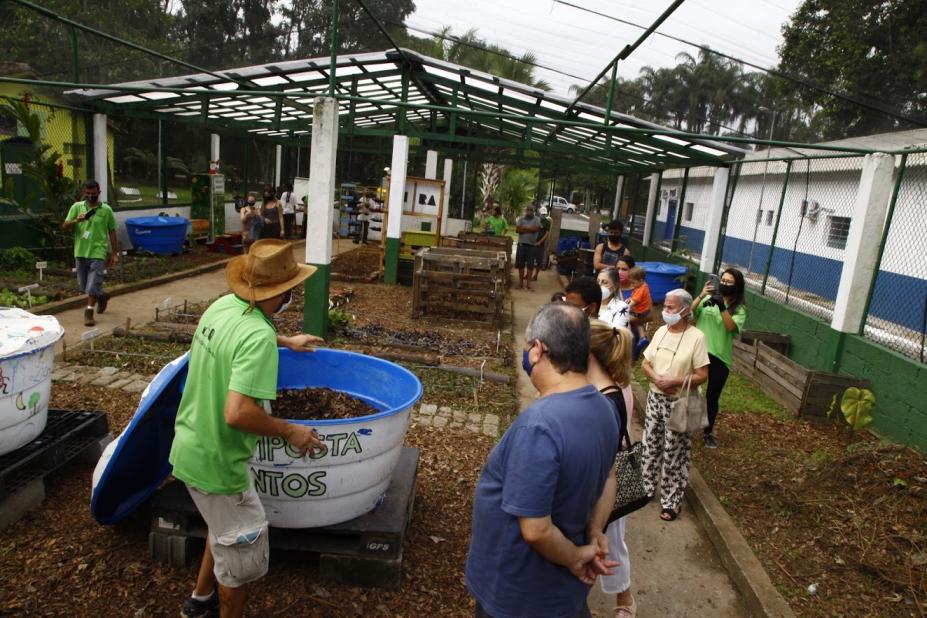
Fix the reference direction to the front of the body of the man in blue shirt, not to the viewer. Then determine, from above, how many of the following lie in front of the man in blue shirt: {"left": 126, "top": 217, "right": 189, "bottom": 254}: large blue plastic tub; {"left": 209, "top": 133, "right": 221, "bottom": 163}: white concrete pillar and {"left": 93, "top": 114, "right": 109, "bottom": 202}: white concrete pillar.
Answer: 3

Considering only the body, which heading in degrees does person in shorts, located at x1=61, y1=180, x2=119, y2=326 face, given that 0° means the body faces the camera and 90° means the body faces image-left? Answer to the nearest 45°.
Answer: approximately 0°

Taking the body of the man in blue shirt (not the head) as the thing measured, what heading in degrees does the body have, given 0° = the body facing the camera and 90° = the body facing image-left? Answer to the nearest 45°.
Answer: approximately 135°

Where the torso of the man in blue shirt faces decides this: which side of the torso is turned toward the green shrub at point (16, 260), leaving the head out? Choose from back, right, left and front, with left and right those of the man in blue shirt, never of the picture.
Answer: front

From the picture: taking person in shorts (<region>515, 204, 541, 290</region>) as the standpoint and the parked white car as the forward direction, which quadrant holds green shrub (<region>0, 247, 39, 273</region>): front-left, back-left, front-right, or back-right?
back-left

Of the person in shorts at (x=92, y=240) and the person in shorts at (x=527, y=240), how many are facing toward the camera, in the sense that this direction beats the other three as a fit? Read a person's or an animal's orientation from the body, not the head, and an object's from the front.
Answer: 2

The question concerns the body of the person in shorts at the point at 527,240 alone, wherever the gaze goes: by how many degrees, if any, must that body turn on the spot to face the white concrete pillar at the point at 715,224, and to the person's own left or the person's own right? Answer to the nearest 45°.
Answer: approximately 45° to the person's own left

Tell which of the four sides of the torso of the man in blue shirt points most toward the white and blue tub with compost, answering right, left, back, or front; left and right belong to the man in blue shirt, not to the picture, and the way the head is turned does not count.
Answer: front

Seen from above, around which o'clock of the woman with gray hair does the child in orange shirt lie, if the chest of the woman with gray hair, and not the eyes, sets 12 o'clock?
The child in orange shirt is roughly at 4 o'clock from the woman with gray hair.

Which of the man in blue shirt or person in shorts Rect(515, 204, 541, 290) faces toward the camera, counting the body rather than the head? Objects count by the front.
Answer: the person in shorts

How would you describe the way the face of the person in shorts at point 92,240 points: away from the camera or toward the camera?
toward the camera

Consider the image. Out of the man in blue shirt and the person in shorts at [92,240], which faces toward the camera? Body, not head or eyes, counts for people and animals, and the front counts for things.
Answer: the person in shorts

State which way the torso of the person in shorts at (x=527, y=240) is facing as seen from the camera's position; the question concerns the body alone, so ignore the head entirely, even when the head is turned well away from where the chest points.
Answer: toward the camera

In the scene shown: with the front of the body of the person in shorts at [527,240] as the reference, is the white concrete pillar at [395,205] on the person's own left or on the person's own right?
on the person's own right

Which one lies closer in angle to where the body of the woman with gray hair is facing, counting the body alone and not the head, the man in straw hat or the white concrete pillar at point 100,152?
the man in straw hat

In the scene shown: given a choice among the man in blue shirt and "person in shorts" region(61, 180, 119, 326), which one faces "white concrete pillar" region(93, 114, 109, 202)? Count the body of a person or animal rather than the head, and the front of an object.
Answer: the man in blue shirt

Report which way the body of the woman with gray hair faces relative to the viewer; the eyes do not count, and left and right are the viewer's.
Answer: facing the viewer and to the left of the viewer

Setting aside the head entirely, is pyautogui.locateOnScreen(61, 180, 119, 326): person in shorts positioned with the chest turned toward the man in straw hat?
yes

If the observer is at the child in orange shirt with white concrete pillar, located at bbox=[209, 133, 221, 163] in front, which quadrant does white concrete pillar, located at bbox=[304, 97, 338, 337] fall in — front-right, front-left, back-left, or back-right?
front-left

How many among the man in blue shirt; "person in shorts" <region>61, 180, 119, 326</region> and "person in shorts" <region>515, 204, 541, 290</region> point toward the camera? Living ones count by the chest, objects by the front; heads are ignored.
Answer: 2

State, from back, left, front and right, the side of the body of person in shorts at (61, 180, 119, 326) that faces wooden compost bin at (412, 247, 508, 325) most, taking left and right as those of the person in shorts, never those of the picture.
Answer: left

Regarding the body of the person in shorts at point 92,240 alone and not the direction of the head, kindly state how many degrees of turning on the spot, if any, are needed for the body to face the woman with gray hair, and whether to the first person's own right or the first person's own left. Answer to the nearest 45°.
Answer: approximately 45° to the first person's own left
